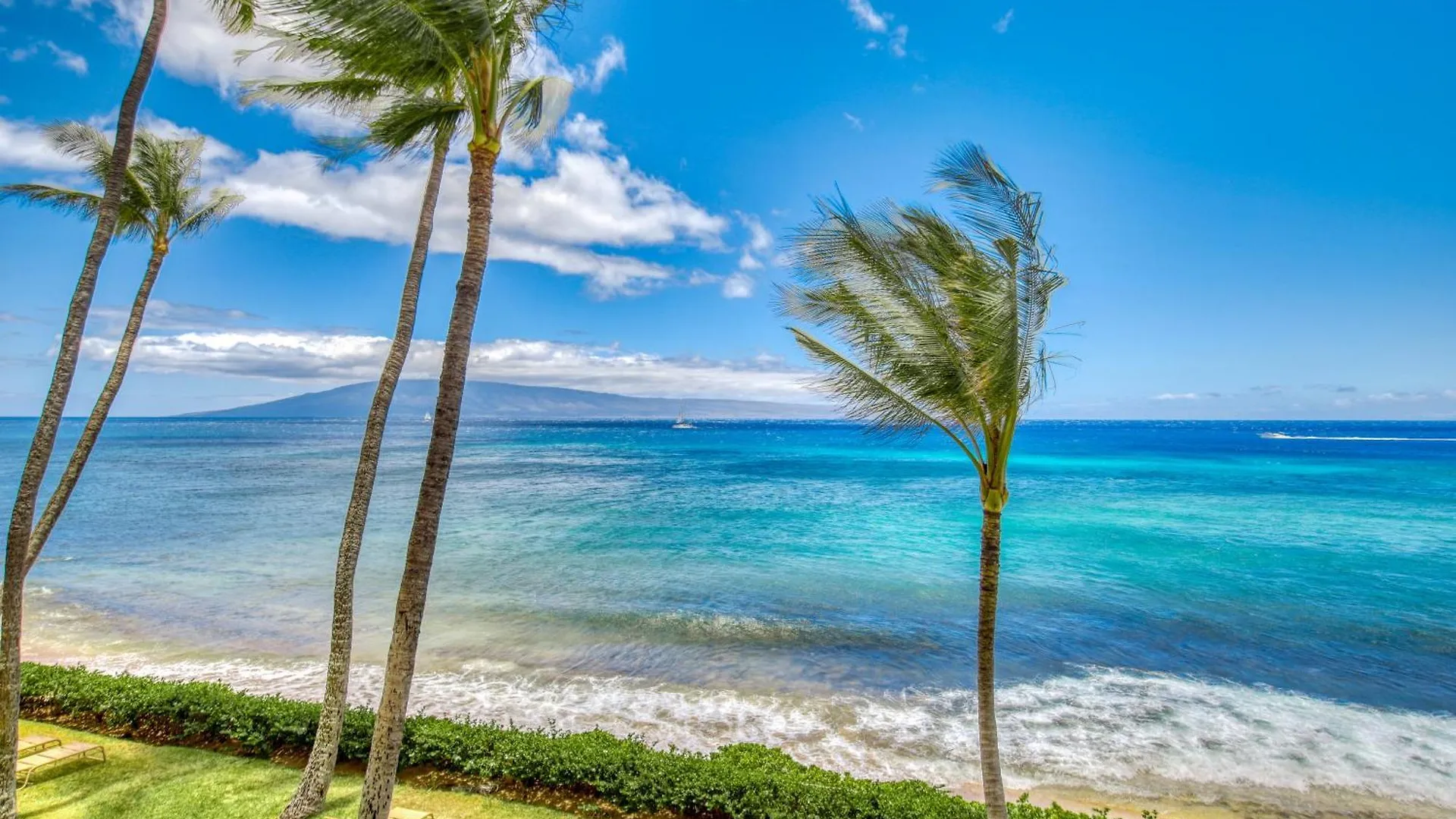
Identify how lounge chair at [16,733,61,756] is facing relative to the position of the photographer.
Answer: facing away from the viewer and to the right of the viewer

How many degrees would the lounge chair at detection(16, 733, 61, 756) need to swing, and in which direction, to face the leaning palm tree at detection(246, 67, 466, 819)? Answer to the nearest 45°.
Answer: approximately 90° to its right
